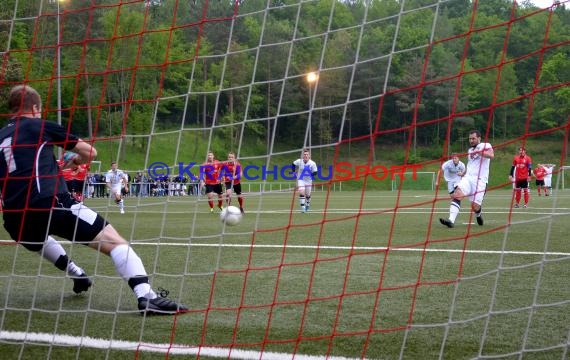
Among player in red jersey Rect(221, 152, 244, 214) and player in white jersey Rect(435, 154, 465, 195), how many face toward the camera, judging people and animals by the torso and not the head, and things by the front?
2

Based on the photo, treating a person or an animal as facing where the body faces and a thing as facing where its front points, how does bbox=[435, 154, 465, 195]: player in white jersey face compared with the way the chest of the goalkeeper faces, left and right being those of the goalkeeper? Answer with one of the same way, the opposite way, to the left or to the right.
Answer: the opposite way

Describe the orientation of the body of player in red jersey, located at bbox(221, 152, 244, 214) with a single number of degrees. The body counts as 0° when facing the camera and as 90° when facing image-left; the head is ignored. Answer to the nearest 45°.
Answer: approximately 0°

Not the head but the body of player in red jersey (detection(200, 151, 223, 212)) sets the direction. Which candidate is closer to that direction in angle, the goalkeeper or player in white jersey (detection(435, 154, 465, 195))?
the goalkeeper

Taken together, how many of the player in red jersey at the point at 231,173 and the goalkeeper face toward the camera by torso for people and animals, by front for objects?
1

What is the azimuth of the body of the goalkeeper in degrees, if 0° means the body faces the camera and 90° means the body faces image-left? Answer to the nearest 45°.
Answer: approximately 225°

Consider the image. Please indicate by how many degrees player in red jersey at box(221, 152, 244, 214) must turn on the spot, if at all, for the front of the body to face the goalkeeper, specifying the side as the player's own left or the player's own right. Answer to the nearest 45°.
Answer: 0° — they already face them

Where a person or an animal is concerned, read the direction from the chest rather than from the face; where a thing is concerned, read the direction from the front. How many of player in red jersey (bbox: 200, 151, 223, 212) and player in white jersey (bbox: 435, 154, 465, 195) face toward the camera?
2

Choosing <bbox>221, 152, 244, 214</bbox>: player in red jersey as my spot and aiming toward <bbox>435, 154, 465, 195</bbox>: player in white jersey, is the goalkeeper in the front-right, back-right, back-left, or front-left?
back-right

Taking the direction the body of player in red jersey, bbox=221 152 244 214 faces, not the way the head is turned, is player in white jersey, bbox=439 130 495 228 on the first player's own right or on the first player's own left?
on the first player's own left

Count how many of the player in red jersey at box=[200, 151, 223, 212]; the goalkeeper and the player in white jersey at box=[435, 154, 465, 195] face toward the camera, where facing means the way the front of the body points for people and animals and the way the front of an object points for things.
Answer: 2
